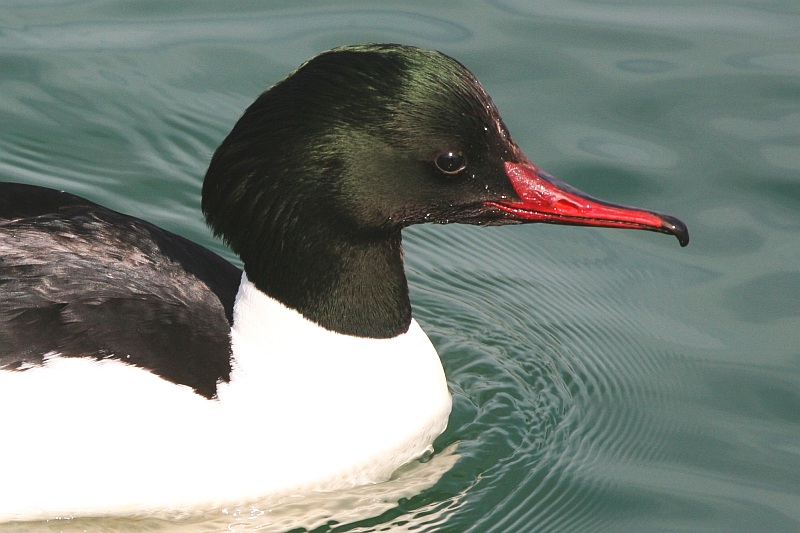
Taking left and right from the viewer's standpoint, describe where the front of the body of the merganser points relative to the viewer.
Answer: facing to the right of the viewer
